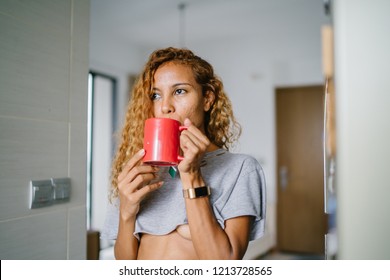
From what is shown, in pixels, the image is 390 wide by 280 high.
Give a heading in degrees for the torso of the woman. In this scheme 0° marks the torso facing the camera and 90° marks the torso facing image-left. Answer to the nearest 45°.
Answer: approximately 45°

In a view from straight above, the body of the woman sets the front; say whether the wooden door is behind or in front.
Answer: behind

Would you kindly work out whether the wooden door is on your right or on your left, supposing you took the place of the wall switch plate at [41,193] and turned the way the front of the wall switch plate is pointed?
on your left

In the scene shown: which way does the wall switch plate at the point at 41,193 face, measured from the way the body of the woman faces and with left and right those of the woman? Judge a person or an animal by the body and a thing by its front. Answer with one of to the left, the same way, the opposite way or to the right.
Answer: to the left

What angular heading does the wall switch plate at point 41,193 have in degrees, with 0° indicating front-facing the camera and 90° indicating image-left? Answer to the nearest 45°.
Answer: approximately 315°

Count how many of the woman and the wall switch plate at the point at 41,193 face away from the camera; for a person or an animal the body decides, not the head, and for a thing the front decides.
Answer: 0
